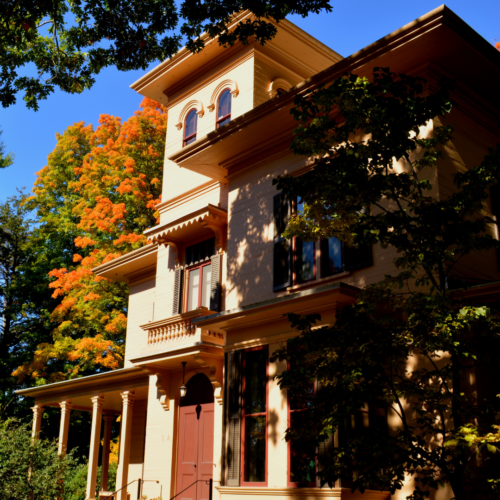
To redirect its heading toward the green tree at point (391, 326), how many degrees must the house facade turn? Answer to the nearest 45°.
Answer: approximately 45° to its left

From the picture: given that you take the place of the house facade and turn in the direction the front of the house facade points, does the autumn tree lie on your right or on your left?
on your right

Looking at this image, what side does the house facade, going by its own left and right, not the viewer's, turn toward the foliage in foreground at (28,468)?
right

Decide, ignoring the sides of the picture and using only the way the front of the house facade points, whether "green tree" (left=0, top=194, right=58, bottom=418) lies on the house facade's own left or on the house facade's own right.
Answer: on the house facade's own right
